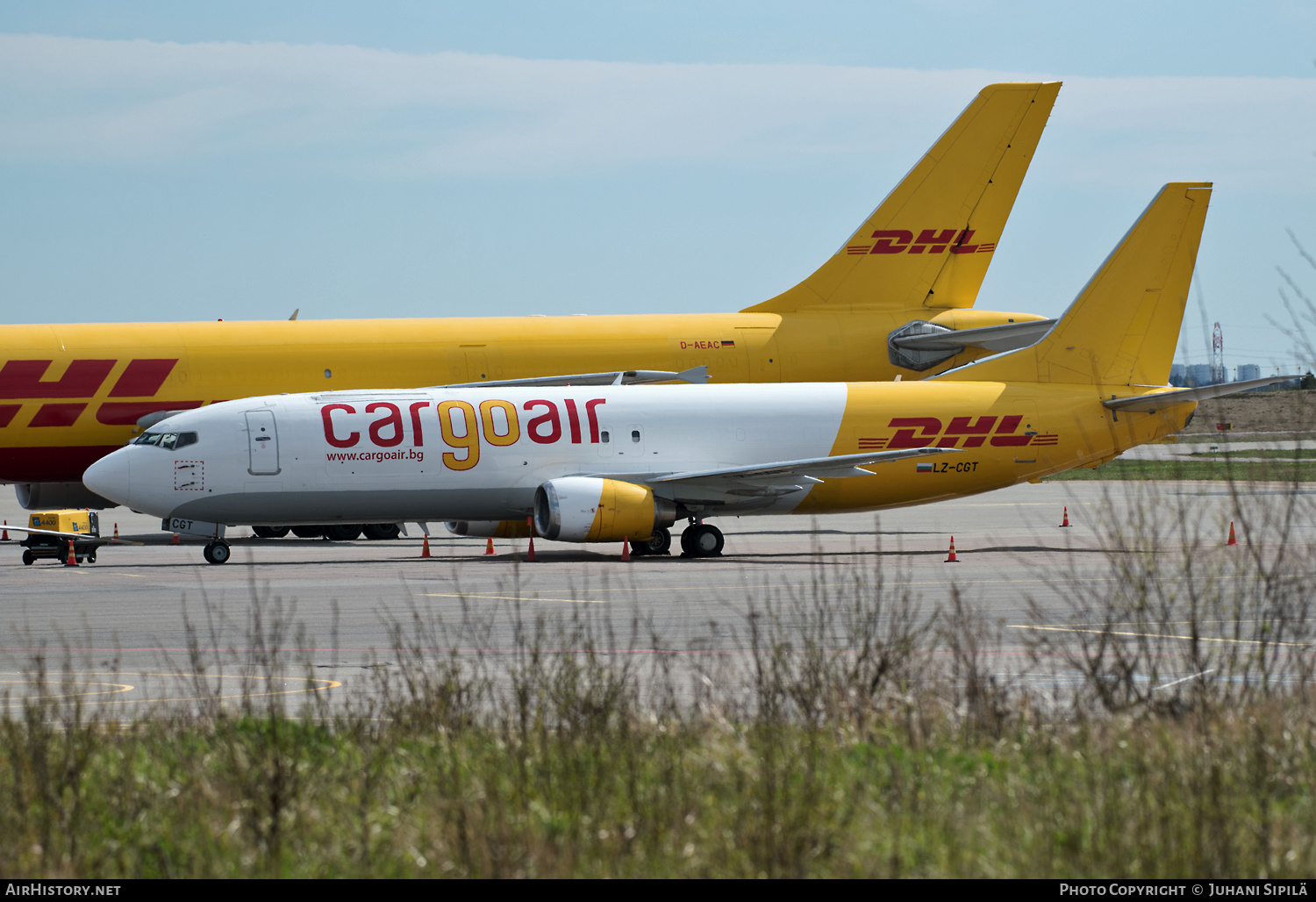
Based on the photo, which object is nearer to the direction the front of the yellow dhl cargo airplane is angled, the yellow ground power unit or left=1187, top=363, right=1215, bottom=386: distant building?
the yellow ground power unit

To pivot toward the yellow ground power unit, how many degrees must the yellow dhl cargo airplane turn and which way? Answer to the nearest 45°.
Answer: approximately 45° to its left

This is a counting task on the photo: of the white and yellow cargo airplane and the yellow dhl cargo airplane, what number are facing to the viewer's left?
2

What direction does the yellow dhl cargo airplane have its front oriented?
to the viewer's left

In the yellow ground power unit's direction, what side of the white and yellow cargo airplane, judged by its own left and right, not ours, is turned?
front

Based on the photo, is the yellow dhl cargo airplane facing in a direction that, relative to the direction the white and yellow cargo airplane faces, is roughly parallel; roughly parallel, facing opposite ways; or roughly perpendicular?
roughly parallel

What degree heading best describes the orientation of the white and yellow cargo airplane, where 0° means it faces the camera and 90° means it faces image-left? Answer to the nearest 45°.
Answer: approximately 90°
